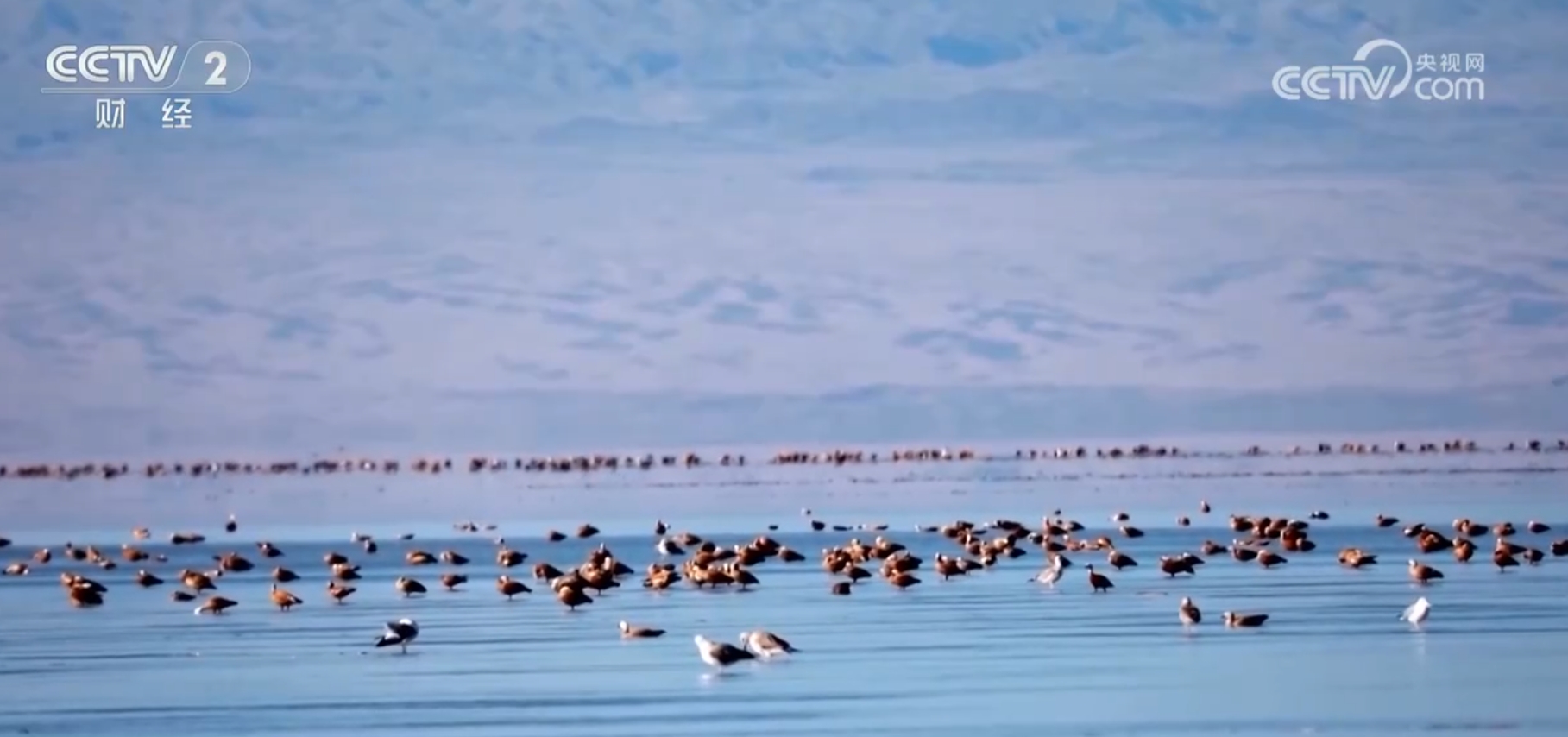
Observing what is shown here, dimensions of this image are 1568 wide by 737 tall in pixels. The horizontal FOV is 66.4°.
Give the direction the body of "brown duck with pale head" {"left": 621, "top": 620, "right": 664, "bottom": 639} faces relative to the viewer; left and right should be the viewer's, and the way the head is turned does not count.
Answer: facing to the left of the viewer

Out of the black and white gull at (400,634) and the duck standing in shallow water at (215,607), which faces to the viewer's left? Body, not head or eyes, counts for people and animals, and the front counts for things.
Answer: the duck standing in shallow water at (215,607)

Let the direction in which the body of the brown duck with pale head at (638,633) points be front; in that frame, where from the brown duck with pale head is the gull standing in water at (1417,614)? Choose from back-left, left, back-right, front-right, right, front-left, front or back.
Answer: back

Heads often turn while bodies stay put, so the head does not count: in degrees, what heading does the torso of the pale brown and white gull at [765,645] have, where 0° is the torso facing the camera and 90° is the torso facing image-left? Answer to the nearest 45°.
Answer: approximately 90°

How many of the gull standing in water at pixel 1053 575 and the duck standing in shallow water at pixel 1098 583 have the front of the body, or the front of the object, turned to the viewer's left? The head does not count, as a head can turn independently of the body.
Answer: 1

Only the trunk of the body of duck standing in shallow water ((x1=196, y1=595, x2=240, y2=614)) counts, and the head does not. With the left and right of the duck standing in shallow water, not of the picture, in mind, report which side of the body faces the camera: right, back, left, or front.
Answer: left

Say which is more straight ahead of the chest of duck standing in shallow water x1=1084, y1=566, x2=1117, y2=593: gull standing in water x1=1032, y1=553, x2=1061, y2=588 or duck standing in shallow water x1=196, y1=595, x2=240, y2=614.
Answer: the duck standing in shallow water

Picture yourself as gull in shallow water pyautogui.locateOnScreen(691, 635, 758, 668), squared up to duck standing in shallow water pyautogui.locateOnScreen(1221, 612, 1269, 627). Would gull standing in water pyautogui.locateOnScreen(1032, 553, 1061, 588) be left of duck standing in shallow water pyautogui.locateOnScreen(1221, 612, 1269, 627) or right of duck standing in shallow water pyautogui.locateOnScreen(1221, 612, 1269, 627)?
left

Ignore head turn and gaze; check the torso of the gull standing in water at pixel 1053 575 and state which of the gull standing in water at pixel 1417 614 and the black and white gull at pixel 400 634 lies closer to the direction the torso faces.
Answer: the gull standing in water
